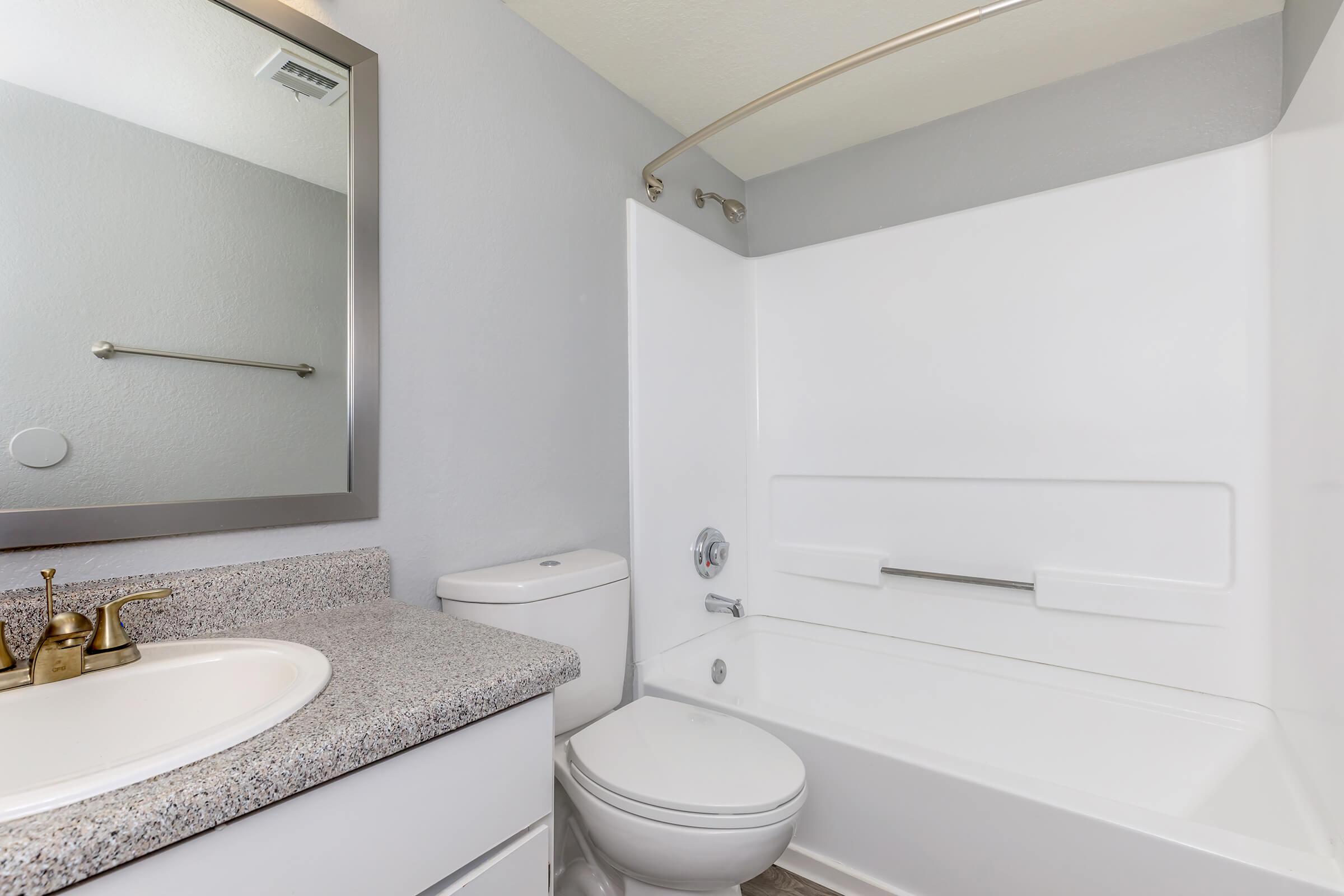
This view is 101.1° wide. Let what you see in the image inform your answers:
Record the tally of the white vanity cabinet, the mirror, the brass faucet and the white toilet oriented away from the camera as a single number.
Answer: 0

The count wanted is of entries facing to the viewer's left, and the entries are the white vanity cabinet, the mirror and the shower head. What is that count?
0

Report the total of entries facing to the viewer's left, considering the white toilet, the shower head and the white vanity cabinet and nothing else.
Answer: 0

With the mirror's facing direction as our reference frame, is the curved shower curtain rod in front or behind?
in front

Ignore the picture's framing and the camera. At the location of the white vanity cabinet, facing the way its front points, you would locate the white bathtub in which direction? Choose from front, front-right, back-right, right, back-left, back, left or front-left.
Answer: front-left

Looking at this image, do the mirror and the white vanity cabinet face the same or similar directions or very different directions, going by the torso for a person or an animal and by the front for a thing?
same or similar directions

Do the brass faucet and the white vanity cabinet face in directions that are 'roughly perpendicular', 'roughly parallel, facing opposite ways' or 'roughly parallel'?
roughly parallel

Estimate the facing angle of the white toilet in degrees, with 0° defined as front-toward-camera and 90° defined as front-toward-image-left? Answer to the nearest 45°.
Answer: approximately 315°

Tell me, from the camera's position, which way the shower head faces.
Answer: facing the viewer and to the right of the viewer

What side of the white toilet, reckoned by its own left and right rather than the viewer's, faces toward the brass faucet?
right
